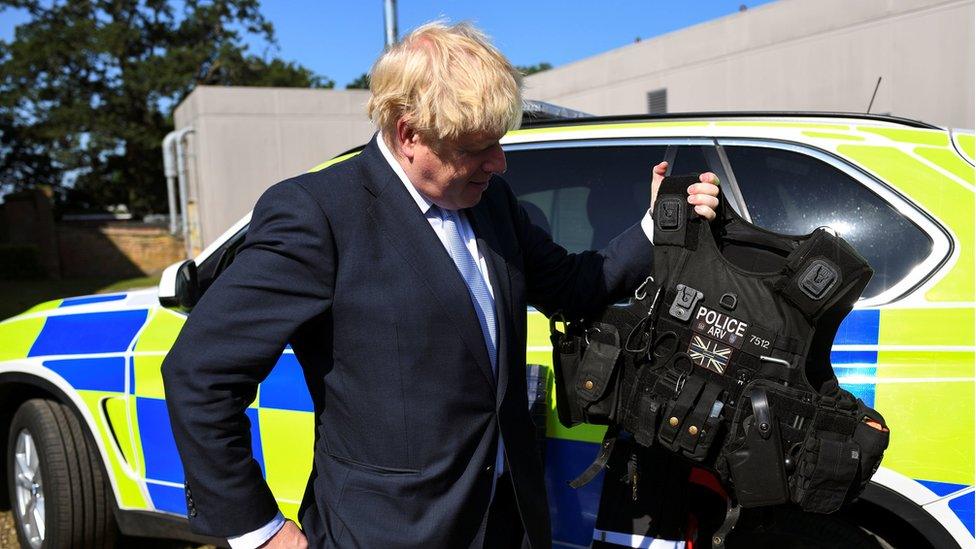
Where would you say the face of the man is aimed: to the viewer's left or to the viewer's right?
to the viewer's right

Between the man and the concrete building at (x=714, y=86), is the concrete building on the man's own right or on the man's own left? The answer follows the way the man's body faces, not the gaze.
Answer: on the man's own left

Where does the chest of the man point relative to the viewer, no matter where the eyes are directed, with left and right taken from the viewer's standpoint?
facing the viewer and to the right of the viewer

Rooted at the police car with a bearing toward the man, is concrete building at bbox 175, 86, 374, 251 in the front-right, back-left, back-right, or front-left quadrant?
back-right

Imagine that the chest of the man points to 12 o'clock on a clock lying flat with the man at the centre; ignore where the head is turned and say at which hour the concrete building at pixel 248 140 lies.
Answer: The concrete building is roughly at 7 o'clock from the man.
